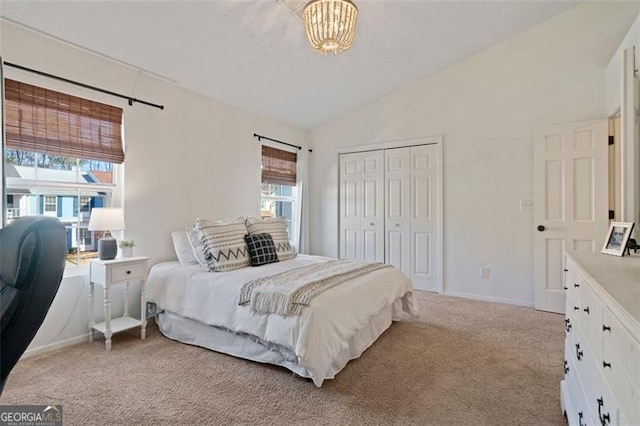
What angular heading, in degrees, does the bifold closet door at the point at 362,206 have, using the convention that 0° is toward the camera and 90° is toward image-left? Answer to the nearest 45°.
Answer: approximately 45°

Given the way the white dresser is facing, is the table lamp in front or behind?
in front

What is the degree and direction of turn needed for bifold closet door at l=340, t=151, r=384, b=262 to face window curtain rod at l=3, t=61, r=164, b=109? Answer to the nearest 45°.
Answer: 0° — it already faces it

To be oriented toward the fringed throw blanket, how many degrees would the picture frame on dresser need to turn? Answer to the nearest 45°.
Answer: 0° — it already faces it

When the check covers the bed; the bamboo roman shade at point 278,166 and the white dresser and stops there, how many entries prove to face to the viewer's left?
1

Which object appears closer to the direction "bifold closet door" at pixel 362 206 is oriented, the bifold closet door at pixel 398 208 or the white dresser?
the white dresser

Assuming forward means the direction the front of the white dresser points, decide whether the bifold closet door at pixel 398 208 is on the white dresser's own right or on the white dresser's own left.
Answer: on the white dresser's own right

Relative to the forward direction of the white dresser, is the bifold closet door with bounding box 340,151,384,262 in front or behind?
in front

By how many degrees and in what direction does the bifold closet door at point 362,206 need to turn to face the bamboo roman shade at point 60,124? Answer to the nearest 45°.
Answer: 0° — it already faces it

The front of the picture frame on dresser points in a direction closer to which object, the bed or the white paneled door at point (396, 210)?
the bed

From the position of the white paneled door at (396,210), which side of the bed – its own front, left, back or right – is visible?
left

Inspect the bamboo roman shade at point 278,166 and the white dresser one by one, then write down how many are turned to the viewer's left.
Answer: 1

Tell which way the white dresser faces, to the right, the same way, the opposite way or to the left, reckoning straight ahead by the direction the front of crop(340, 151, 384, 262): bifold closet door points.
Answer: to the right

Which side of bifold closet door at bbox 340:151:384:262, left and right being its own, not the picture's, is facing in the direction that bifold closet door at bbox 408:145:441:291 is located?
left
